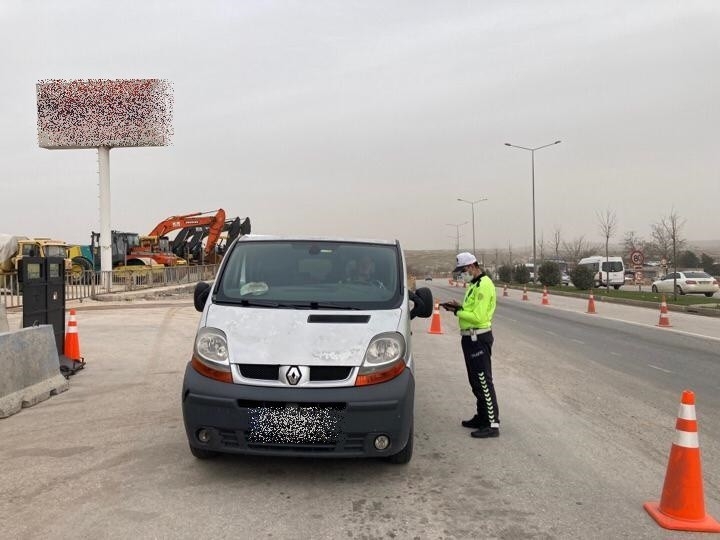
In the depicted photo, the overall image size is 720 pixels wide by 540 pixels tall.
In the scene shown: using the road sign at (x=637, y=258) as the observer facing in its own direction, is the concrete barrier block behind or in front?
in front

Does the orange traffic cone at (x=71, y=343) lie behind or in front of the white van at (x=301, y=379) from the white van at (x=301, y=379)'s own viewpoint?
behind

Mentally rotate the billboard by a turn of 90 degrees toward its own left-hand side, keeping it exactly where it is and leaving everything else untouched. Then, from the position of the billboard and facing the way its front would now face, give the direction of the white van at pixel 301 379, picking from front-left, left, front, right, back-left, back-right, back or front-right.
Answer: right

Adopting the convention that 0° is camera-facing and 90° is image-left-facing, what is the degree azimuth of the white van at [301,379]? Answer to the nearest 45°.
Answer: approximately 0°

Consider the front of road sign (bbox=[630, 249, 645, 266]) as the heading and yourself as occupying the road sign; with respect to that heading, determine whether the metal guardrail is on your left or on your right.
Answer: on your right

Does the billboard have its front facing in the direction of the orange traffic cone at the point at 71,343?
yes

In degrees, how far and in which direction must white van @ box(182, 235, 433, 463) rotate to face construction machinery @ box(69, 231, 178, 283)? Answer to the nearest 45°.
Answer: approximately 180°

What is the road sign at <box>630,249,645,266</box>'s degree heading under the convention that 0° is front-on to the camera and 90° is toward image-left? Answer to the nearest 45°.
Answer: approximately 0°

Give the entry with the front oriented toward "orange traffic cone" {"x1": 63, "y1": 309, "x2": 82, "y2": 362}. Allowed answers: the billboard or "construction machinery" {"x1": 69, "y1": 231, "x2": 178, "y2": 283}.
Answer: the billboard
